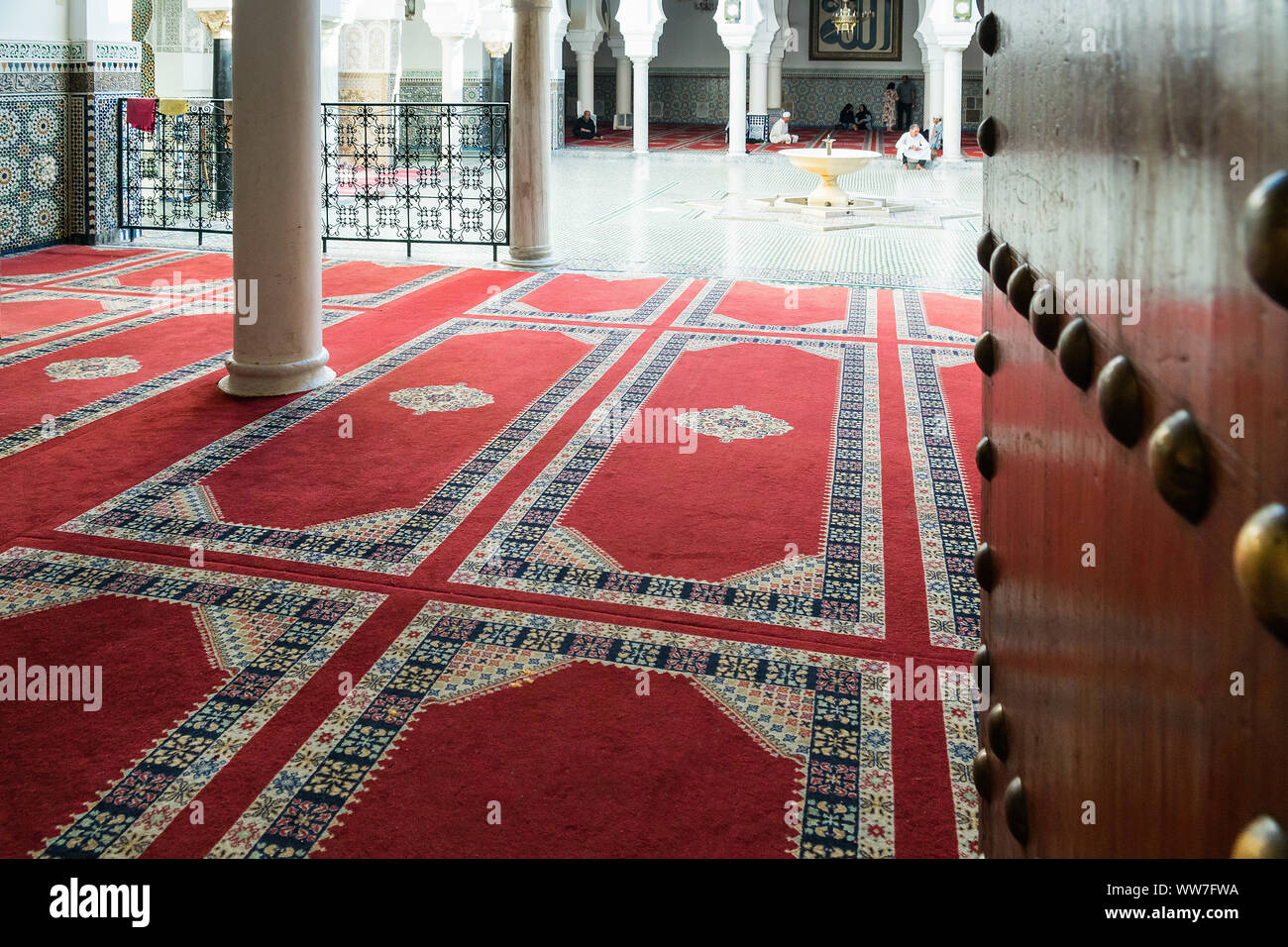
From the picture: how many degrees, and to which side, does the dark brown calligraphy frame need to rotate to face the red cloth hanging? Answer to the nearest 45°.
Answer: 0° — it already faces it

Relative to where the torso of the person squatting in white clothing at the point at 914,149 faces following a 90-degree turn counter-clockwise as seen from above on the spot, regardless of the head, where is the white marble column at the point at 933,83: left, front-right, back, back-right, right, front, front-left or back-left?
left

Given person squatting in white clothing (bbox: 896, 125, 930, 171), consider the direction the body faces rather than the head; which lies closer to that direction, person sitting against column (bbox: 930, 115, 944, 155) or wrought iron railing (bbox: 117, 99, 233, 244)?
the wrought iron railing

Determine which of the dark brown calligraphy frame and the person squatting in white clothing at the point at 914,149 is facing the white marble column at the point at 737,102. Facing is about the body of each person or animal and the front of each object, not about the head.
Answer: the dark brown calligraphy frame

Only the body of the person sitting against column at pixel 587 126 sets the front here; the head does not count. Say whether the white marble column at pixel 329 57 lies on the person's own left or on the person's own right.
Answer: on the person's own right

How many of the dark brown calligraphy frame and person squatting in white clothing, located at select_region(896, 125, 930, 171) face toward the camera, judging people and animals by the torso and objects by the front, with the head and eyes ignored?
2

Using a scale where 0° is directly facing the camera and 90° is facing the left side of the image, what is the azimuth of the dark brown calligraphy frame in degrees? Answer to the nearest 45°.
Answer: approximately 0°
